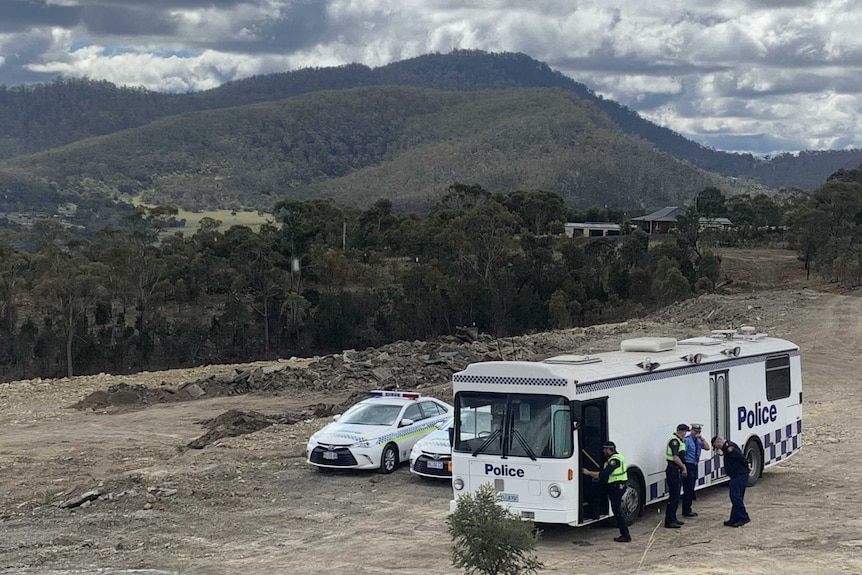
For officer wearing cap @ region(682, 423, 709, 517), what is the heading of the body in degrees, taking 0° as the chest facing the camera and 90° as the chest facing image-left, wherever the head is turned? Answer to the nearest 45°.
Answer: approximately 315°

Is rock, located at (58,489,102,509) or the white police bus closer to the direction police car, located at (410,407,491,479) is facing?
the rock

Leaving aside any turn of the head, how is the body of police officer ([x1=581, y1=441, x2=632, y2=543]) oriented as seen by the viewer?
to the viewer's left

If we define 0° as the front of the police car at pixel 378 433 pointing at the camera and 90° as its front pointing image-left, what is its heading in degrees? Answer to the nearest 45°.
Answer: approximately 45°

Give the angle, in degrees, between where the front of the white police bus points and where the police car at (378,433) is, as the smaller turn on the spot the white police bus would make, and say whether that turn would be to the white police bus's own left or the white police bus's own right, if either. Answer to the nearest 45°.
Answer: approximately 90° to the white police bus's own right

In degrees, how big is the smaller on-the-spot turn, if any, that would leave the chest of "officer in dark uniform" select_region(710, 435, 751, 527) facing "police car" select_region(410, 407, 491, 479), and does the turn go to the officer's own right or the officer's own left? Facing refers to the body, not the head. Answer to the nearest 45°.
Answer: approximately 45° to the officer's own right

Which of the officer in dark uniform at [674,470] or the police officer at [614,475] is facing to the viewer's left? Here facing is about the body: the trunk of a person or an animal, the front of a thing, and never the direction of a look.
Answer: the police officer

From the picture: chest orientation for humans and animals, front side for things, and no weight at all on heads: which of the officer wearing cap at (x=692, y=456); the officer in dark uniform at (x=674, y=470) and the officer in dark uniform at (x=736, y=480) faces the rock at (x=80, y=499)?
the officer in dark uniform at (x=736, y=480)

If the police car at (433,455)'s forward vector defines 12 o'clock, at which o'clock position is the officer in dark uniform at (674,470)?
The officer in dark uniform is roughly at 9 o'clock from the police car.

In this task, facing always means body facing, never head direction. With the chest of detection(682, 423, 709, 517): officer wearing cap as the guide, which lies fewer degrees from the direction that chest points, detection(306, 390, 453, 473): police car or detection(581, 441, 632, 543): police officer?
the police officer

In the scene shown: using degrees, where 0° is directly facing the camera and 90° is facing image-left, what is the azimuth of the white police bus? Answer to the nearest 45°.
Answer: approximately 45°

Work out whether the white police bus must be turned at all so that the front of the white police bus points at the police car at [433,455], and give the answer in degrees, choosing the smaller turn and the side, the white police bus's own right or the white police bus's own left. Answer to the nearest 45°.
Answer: approximately 90° to the white police bus's own right
